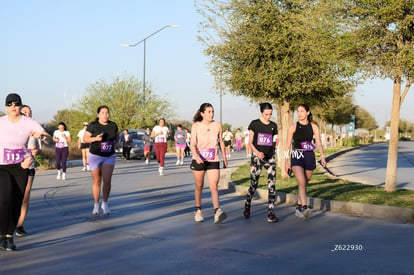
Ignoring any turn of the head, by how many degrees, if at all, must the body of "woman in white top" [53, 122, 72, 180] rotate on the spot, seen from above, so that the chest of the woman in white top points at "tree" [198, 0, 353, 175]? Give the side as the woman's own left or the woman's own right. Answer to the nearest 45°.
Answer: approximately 45° to the woman's own left

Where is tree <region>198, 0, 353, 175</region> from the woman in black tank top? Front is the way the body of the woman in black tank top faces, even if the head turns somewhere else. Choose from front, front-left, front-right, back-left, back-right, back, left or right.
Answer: back

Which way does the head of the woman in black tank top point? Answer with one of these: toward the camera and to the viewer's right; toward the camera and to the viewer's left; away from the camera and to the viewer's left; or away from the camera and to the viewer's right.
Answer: toward the camera and to the viewer's left

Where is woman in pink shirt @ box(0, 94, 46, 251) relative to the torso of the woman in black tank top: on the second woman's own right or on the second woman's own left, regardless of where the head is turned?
on the second woman's own right

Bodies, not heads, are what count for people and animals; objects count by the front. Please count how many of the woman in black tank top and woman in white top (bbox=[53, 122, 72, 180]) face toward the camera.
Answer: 2

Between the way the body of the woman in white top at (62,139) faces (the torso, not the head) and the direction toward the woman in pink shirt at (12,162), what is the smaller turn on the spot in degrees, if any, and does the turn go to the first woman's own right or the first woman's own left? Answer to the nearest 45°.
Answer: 0° — they already face them

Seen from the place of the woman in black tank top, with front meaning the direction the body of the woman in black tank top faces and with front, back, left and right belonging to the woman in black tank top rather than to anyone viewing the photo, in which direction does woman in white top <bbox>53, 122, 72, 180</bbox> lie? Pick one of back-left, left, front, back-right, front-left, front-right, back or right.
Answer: back-right

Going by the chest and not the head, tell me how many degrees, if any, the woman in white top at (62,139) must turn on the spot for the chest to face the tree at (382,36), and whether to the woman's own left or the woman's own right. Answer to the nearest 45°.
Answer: approximately 45° to the woman's own left

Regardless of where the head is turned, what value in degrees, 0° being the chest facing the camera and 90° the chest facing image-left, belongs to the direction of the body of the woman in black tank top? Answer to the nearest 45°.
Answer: approximately 0°
